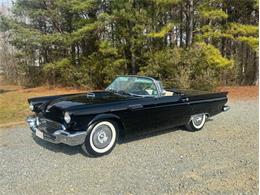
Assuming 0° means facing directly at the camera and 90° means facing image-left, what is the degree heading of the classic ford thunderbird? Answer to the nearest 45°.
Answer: approximately 45°
